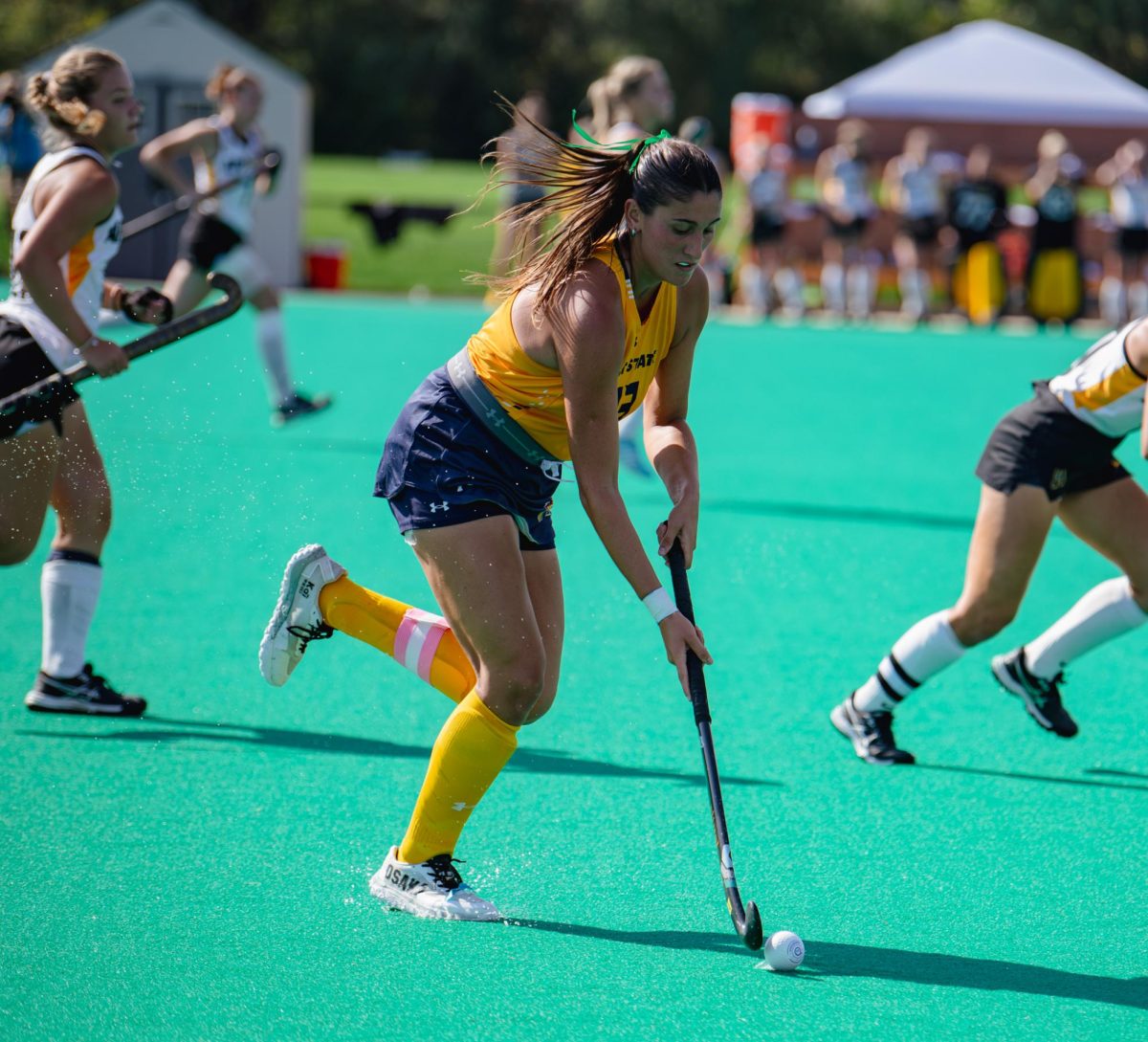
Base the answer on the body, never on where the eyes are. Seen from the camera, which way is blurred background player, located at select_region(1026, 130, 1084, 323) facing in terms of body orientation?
toward the camera

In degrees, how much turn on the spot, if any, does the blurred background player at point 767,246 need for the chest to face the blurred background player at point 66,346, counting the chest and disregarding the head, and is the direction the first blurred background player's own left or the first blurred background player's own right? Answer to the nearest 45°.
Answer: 0° — they already face them

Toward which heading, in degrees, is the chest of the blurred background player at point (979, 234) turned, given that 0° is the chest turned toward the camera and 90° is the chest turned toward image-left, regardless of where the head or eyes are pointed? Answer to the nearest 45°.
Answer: approximately 0°

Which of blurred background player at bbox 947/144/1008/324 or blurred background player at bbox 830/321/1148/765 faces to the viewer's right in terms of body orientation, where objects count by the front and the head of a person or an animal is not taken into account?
blurred background player at bbox 830/321/1148/765

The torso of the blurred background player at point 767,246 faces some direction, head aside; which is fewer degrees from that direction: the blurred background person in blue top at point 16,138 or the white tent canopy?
the blurred background person in blue top

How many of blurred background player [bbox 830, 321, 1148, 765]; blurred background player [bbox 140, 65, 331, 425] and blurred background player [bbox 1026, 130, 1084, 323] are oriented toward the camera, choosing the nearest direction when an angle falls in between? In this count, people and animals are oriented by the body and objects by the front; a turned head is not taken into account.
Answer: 1

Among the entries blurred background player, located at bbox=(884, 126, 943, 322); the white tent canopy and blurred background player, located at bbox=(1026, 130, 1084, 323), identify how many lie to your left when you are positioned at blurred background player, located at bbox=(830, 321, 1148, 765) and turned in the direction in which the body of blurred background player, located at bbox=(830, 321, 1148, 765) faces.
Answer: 3

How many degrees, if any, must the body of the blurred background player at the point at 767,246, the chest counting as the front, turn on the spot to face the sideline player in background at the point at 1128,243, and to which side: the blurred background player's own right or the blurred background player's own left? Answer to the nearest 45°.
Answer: approximately 90° to the blurred background player's own left

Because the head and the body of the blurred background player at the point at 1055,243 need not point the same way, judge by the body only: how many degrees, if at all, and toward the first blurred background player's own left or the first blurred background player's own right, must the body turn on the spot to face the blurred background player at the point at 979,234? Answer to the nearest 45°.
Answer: approximately 90° to the first blurred background player's own right

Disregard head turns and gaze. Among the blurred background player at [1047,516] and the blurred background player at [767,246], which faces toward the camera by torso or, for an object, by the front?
the blurred background player at [767,246]

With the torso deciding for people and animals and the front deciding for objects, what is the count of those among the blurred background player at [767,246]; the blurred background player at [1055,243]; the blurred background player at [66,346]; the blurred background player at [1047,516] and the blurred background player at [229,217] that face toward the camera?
2

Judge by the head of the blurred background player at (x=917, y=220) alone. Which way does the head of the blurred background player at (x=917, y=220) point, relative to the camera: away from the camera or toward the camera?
toward the camera

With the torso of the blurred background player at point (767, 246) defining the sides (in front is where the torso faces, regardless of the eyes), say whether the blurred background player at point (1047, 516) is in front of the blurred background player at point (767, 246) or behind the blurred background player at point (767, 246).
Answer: in front

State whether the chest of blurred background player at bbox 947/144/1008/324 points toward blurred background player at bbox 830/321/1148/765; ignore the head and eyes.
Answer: yes
